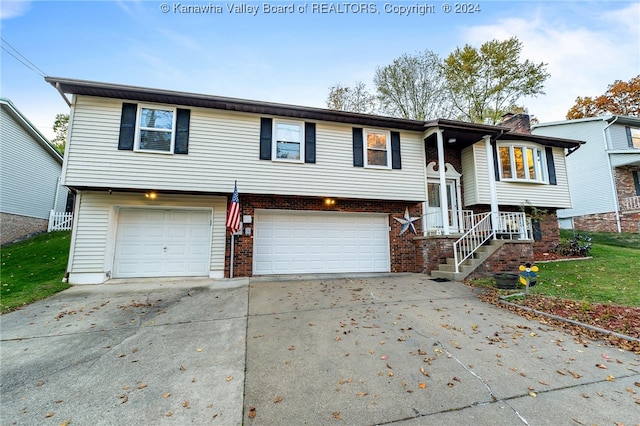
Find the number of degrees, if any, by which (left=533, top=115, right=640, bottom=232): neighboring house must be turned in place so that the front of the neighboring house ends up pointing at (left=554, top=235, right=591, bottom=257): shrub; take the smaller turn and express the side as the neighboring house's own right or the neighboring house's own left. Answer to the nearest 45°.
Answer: approximately 45° to the neighboring house's own right

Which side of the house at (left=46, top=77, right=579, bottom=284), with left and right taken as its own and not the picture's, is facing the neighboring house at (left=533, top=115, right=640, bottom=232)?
left

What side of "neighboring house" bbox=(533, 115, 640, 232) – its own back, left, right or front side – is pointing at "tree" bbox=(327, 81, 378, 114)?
right

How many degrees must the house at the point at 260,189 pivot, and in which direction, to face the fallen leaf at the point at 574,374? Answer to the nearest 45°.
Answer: approximately 45° to its left

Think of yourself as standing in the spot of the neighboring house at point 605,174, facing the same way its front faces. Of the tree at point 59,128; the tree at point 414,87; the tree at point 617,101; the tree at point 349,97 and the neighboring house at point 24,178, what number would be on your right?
4

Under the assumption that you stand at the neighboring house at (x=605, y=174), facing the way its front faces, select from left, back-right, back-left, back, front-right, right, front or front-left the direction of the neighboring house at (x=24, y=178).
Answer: right

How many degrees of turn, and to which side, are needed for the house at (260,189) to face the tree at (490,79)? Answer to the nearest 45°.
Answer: approximately 135° to its left

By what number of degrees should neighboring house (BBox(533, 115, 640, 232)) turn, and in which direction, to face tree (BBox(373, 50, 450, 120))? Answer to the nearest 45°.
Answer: approximately 90° to its right

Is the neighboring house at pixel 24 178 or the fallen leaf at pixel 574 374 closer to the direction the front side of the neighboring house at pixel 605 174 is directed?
the fallen leaf

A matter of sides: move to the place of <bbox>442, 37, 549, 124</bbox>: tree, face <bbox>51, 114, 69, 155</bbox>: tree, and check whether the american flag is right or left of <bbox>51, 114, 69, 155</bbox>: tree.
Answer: left

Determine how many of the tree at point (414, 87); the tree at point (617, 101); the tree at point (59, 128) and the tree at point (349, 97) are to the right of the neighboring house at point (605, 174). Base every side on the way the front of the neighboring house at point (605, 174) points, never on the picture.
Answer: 3

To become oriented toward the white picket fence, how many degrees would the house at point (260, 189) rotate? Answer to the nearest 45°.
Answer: approximately 135° to its right
